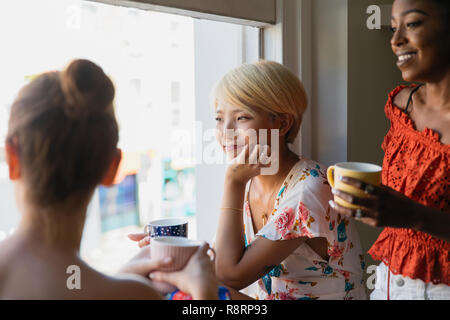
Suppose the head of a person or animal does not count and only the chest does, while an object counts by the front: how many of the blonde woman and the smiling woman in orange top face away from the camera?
0

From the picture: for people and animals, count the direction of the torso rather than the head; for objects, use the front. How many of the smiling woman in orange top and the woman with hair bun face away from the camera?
1

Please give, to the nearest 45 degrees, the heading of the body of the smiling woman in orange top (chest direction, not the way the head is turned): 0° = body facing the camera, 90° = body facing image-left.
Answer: approximately 45°

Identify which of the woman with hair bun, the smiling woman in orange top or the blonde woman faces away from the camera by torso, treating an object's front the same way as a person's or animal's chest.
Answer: the woman with hair bun

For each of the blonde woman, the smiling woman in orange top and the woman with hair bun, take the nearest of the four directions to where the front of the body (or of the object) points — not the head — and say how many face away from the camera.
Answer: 1

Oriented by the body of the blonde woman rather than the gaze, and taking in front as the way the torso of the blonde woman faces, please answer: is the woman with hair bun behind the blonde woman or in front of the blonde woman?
in front

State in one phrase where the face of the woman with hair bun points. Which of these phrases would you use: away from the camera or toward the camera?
away from the camera

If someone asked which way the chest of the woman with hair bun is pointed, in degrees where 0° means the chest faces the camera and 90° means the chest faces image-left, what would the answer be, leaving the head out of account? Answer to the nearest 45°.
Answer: approximately 180°
